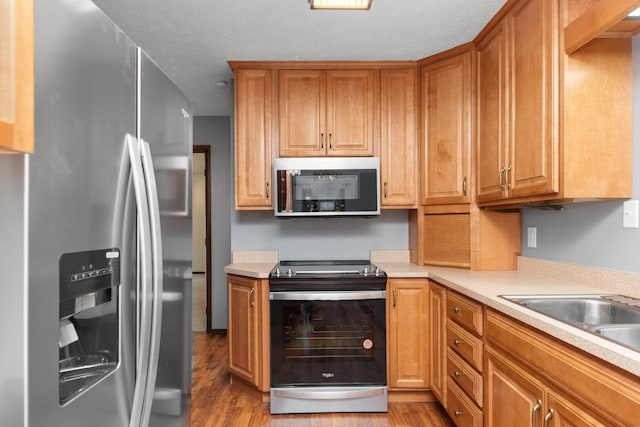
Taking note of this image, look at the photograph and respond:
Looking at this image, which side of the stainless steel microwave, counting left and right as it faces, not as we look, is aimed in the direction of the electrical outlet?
left

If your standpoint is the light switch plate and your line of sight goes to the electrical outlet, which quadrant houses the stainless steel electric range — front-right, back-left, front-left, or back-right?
front-left

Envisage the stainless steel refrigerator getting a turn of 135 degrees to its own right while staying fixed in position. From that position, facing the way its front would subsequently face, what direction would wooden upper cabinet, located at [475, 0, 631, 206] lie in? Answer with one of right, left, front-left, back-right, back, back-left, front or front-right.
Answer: back

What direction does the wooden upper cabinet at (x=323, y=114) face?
toward the camera

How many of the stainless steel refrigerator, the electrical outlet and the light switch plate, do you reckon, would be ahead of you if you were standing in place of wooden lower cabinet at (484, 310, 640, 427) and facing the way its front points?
1

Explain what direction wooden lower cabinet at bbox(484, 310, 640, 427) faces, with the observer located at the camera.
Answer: facing the viewer and to the left of the viewer

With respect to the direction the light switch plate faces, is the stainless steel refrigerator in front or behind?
in front

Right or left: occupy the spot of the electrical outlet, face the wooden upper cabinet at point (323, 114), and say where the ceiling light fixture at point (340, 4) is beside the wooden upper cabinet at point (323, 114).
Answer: left

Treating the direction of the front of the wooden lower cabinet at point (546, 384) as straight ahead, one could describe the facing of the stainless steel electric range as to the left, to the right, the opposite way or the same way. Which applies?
to the left

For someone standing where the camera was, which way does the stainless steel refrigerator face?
facing the viewer and to the right of the viewer

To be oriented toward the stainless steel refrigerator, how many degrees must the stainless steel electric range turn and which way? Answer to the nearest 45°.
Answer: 0° — it already faces it

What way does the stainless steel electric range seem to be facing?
toward the camera

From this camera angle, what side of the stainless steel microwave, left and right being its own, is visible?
front

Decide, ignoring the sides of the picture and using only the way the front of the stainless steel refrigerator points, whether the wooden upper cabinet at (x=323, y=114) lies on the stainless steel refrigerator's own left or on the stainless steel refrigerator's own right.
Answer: on the stainless steel refrigerator's own left
